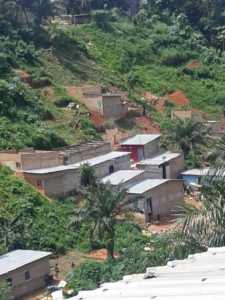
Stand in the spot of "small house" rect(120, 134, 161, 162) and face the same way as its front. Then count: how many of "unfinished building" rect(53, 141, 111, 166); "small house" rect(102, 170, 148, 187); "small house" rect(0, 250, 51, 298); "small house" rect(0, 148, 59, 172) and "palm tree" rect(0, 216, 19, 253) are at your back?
0

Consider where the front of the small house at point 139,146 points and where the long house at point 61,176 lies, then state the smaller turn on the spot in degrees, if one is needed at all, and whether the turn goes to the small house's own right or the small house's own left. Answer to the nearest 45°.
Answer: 0° — it already faces it

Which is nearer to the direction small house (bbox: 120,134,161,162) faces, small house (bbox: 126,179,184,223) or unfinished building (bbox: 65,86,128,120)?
the small house

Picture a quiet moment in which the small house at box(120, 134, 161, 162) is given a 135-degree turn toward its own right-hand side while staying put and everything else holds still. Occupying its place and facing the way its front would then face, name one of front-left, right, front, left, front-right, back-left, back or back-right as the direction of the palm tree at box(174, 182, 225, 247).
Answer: back

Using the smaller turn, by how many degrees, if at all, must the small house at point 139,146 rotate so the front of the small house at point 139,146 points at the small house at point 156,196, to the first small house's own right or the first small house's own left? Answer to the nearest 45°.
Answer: approximately 45° to the first small house's own left

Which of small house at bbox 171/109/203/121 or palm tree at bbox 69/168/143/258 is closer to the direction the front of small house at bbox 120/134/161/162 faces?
the palm tree

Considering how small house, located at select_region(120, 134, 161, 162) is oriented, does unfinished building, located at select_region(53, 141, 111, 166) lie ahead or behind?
ahead

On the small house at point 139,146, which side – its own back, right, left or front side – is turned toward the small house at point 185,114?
back

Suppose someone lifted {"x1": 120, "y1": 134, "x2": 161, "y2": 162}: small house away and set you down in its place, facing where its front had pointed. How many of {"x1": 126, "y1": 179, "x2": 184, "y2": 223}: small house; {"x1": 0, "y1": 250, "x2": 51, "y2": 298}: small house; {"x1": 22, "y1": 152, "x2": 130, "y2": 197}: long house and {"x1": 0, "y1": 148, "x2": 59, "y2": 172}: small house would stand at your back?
0

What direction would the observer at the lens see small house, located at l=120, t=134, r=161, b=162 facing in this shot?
facing the viewer and to the left of the viewer

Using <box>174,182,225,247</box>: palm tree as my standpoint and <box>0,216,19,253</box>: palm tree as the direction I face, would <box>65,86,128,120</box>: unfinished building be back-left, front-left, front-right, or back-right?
front-right

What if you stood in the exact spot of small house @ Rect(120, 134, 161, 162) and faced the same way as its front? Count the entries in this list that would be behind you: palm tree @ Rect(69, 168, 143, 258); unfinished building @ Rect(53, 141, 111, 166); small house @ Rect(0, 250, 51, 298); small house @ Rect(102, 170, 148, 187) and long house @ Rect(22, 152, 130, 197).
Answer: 0

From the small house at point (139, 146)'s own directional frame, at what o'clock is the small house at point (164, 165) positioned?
the small house at point (164, 165) is roughly at 9 o'clock from the small house at point (139, 146).

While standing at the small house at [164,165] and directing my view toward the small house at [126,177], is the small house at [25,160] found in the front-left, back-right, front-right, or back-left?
front-right

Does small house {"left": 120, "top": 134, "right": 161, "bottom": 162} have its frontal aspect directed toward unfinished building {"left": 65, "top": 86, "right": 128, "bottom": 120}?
no

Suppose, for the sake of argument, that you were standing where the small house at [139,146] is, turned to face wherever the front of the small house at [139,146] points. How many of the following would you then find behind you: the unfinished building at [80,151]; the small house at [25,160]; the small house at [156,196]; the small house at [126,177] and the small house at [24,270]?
0

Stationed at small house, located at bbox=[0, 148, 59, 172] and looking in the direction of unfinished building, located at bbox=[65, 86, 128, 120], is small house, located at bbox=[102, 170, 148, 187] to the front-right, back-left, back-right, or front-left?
front-right

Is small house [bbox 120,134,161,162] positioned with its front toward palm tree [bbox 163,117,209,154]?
no

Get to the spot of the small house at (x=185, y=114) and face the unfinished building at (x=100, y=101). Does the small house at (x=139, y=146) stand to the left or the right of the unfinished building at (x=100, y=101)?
left

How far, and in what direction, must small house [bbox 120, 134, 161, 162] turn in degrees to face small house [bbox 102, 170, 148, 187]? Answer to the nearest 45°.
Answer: approximately 45° to its left

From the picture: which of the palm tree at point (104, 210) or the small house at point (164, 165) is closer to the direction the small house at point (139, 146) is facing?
the palm tree
